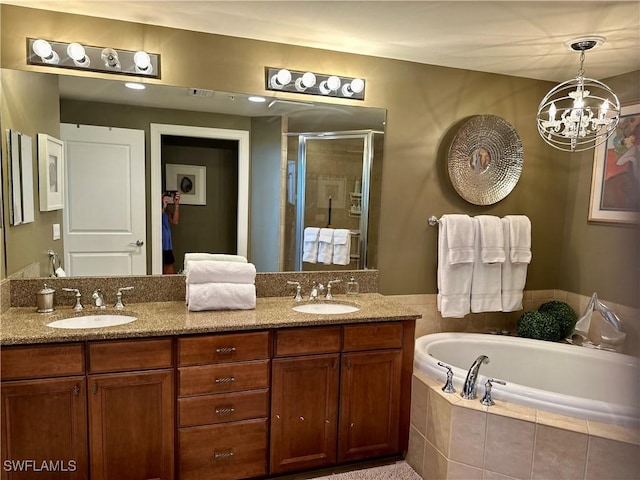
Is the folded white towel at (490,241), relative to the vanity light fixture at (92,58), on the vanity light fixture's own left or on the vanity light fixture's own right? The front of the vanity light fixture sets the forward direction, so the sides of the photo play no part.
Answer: on the vanity light fixture's own left

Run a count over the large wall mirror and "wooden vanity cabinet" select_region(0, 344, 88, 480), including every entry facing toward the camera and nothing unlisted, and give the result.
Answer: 2

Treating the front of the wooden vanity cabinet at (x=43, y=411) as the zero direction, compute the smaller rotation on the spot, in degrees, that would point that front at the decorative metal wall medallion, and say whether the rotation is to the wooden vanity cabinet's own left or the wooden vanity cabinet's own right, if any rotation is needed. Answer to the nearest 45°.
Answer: approximately 90° to the wooden vanity cabinet's own left

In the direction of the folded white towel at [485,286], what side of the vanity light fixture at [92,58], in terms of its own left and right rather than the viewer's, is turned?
left

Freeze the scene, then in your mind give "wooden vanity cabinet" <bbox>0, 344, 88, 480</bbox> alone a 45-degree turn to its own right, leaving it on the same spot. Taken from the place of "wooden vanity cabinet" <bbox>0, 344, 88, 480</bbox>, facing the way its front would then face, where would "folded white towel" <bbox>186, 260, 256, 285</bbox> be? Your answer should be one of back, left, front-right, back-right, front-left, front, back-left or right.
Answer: back-left

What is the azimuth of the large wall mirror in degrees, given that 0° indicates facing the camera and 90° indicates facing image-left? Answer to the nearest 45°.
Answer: approximately 0°

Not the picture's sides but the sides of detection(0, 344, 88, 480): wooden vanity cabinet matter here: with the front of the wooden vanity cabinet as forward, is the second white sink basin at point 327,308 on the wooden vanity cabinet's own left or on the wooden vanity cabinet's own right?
on the wooden vanity cabinet's own left

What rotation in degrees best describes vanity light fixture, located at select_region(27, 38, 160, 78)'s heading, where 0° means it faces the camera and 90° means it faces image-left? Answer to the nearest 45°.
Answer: approximately 0°

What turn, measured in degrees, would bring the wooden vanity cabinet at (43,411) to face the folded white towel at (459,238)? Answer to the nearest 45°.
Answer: approximately 90° to its left
